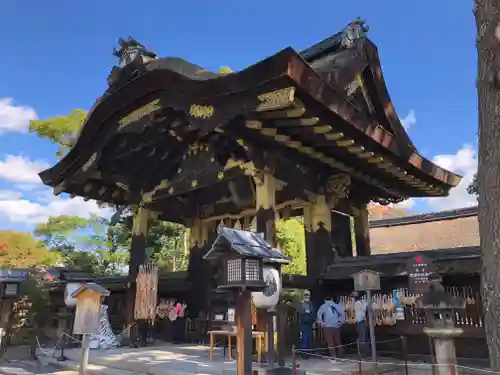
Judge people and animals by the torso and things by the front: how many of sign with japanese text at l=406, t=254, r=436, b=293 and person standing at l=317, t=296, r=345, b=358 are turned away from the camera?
1

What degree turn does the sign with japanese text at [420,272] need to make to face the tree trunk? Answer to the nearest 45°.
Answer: approximately 45° to its left

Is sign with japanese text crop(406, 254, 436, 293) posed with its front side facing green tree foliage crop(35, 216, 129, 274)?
no

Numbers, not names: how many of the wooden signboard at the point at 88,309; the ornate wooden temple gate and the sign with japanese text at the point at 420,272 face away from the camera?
0

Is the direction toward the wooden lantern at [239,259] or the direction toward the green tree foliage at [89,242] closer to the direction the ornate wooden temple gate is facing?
the wooden lantern

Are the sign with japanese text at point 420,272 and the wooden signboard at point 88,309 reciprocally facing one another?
no

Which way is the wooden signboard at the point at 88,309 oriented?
toward the camera

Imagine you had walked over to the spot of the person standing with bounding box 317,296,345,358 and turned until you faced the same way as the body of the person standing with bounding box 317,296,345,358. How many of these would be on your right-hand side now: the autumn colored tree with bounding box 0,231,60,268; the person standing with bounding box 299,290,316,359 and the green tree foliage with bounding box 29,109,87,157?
0

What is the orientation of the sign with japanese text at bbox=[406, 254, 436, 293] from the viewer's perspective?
toward the camera

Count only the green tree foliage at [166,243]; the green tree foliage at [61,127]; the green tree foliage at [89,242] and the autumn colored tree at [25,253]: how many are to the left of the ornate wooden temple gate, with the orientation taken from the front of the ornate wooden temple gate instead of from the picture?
0

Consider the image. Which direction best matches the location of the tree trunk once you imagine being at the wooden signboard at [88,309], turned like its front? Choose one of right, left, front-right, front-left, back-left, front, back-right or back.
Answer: front-left

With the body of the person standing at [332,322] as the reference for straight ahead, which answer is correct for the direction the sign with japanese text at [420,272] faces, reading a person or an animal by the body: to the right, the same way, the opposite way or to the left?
the opposite way

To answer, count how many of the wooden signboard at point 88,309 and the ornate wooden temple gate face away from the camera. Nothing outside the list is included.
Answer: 0

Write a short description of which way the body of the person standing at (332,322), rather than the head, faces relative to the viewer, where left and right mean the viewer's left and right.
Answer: facing away from the viewer

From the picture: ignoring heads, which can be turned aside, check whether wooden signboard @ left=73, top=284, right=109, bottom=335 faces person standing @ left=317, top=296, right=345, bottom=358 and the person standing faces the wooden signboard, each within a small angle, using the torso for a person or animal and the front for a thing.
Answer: no

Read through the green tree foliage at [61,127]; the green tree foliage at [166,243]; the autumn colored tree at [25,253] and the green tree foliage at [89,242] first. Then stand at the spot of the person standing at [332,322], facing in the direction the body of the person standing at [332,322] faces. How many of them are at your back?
0

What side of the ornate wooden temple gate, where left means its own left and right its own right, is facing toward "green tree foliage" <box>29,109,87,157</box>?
right

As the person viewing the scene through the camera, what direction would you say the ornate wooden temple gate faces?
facing the viewer and to the left of the viewer
